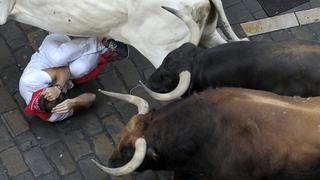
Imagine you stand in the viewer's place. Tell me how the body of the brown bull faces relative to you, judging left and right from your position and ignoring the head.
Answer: facing to the left of the viewer

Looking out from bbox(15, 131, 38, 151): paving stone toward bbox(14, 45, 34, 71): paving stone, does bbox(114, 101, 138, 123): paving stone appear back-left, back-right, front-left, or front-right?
front-right

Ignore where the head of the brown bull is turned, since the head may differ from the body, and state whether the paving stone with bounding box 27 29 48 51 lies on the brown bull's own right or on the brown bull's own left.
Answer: on the brown bull's own right

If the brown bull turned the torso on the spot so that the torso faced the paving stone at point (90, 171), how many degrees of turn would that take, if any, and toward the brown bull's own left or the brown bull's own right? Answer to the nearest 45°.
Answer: approximately 45° to the brown bull's own right

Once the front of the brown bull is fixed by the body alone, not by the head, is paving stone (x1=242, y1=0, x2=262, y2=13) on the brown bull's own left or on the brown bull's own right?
on the brown bull's own right

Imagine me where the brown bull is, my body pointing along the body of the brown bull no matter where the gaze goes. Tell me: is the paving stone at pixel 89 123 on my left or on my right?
on my right

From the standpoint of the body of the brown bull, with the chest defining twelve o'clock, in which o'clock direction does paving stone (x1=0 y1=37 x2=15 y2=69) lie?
The paving stone is roughly at 2 o'clock from the brown bull.

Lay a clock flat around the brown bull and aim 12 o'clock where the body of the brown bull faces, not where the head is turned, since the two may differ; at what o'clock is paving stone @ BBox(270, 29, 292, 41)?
The paving stone is roughly at 4 o'clock from the brown bull.

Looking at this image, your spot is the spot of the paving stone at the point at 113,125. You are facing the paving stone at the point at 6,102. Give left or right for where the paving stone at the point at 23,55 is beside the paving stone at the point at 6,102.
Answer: right

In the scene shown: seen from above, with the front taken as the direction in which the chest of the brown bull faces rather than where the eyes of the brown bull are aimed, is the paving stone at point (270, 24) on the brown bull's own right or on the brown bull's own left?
on the brown bull's own right
